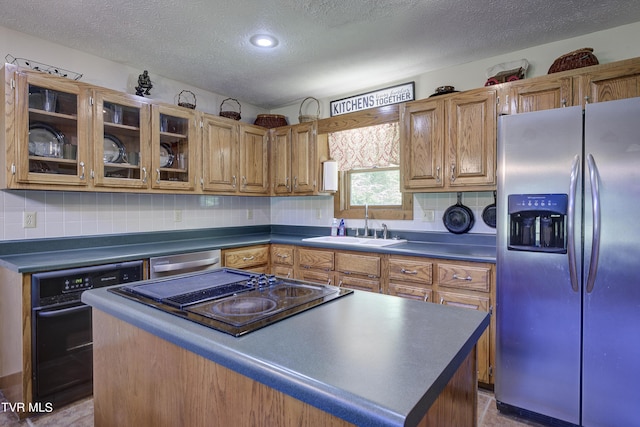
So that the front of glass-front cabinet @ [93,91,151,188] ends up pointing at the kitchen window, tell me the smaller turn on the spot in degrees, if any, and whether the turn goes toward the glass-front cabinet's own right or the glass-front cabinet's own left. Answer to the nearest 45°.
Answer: approximately 45° to the glass-front cabinet's own left

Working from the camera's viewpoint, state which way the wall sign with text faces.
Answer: facing the viewer and to the left of the viewer

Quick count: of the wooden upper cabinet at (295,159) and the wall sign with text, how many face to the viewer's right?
0

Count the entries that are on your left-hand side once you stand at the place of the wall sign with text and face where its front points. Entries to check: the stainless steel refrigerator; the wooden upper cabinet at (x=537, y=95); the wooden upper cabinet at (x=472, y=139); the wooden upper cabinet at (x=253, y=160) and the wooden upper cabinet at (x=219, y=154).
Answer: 3

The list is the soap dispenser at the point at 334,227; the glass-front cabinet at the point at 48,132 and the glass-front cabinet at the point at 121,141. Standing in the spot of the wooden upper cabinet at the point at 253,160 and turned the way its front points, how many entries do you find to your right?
2

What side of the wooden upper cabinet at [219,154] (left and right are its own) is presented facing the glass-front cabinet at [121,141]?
right

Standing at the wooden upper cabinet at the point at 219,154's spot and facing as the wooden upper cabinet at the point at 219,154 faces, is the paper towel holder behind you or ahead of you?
ahead

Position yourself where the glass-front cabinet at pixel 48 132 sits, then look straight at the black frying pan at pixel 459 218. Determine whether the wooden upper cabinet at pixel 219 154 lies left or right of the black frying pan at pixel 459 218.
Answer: left

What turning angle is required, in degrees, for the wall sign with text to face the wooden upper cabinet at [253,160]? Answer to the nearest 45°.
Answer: approximately 45° to its right

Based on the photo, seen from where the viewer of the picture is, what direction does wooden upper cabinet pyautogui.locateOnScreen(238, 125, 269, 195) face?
facing the viewer and to the right of the viewer
